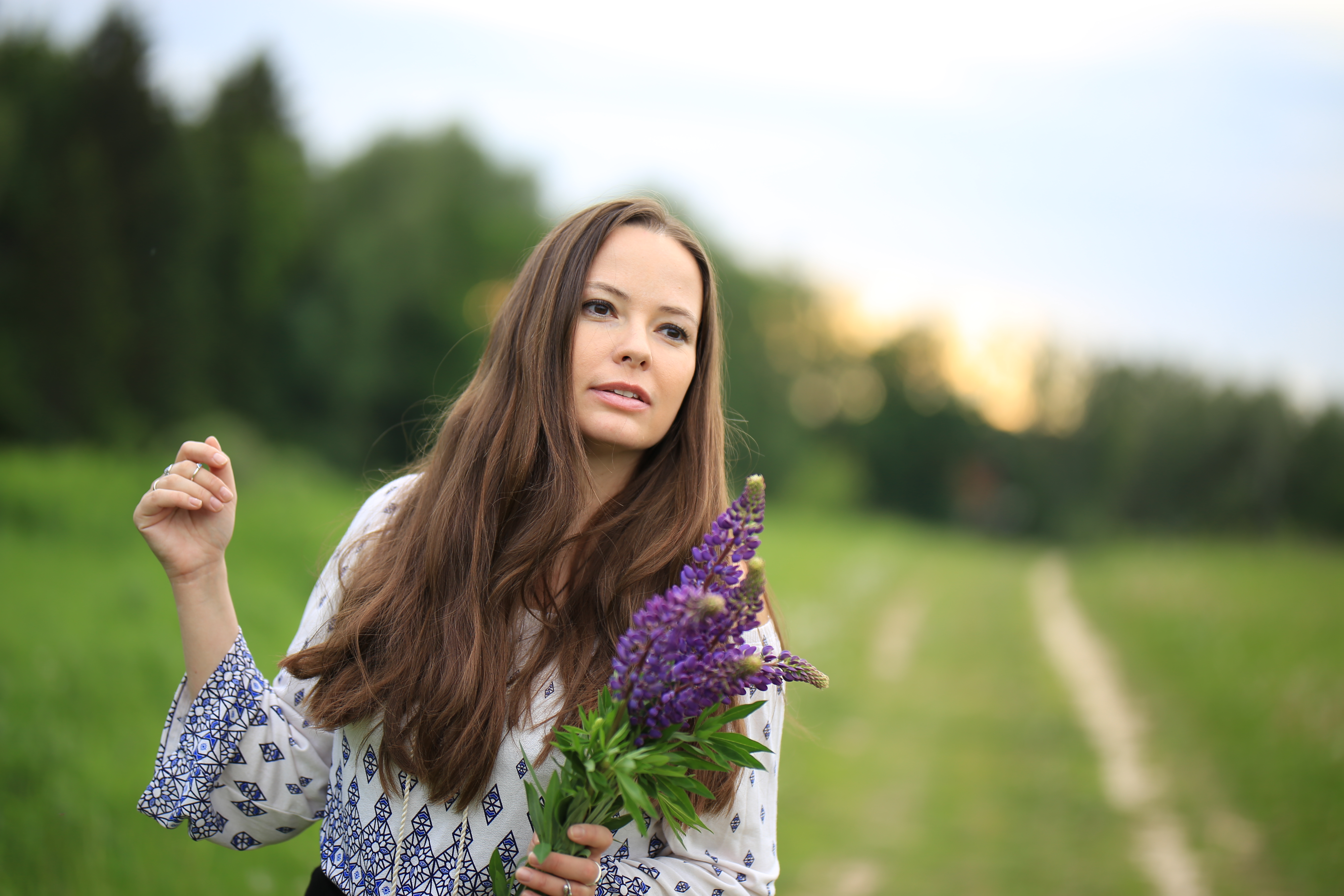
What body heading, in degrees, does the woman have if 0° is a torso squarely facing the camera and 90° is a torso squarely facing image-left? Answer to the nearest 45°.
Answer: approximately 0°
